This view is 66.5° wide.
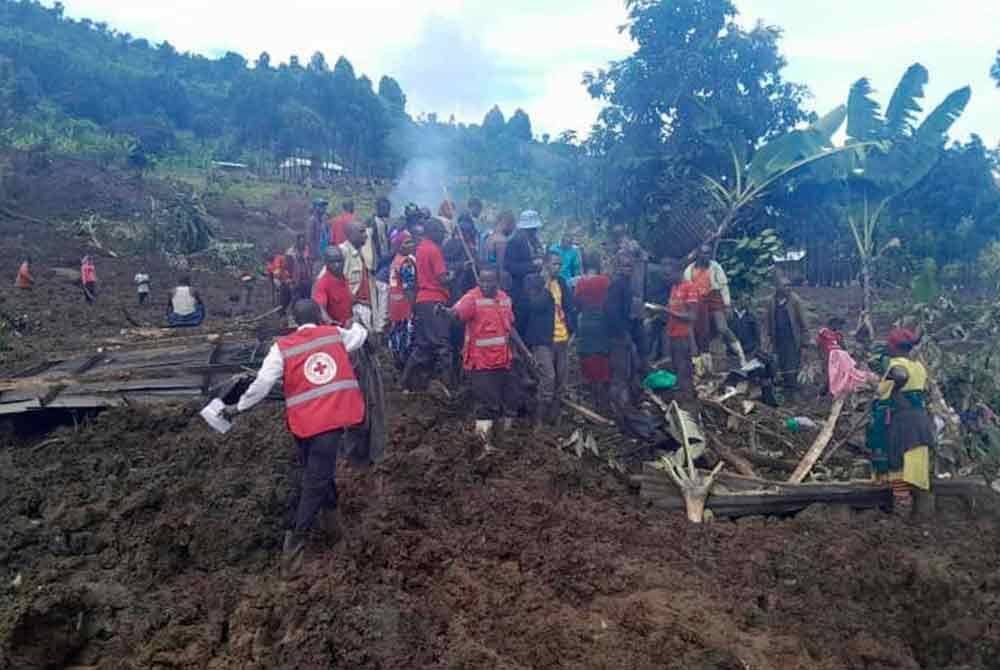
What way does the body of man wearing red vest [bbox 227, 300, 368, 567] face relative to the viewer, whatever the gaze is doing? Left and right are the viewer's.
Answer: facing away from the viewer

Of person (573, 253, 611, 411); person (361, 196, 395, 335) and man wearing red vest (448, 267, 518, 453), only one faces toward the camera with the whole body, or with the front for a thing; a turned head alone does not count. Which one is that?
the man wearing red vest

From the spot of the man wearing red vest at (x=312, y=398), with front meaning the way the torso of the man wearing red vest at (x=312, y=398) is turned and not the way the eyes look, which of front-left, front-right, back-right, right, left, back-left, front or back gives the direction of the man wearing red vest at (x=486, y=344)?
front-right

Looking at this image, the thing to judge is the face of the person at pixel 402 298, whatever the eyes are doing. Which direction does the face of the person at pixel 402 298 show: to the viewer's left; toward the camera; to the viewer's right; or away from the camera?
toward the camera

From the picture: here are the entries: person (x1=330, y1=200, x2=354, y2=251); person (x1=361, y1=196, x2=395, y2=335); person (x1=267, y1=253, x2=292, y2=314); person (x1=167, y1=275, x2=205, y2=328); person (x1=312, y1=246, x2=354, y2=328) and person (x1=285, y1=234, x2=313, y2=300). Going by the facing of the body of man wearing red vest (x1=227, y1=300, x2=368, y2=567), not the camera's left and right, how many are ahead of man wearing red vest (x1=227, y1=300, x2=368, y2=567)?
6

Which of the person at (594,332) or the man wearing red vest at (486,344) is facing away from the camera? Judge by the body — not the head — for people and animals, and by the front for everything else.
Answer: the person

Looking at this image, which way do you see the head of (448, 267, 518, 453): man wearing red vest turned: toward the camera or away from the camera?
toward the camera

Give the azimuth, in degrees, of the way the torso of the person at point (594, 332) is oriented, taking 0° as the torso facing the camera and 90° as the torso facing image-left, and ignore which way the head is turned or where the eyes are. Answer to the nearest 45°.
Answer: approximately 180°

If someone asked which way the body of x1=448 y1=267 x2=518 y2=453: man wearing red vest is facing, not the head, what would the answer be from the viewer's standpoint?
toward the camera

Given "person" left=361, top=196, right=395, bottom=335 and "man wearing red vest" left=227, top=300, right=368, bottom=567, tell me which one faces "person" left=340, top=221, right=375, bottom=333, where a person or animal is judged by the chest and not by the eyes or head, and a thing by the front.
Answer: the man wearing red vest

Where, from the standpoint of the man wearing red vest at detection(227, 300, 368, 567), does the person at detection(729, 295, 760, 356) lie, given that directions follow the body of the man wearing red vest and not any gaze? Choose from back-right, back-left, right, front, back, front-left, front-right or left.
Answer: front-right
